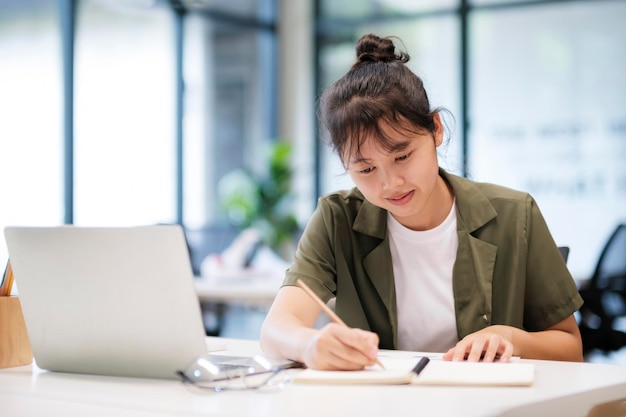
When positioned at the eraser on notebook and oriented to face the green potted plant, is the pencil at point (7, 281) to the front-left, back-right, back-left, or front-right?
front-left

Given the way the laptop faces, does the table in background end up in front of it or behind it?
in front

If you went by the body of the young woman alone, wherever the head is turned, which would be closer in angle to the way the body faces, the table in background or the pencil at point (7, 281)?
the pencil

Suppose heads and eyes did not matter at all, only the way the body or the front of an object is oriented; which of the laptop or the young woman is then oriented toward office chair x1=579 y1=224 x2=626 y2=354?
the laptop

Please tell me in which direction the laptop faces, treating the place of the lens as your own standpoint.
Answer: facing away from the viewer and to the right of the viewer

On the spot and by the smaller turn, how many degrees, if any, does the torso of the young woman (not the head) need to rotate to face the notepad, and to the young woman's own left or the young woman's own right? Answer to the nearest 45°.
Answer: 0° — they already face it

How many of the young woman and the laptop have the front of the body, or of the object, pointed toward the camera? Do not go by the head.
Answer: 1

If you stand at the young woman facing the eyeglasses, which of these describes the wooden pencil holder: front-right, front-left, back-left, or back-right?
front-right

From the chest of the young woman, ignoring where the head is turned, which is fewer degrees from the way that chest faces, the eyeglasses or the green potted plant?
the eyeglasses

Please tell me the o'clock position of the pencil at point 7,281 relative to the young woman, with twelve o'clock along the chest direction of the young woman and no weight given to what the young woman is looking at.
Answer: The pencil is roughly at 2 o'clock from the young woman.

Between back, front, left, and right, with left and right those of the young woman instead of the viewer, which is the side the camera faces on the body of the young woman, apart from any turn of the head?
front

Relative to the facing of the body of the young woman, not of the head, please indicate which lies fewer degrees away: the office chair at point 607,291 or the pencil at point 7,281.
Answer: the pencil

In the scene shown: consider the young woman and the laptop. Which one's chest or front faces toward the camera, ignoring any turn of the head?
the young woman

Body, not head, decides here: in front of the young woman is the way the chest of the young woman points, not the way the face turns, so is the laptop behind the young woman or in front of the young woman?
in front
